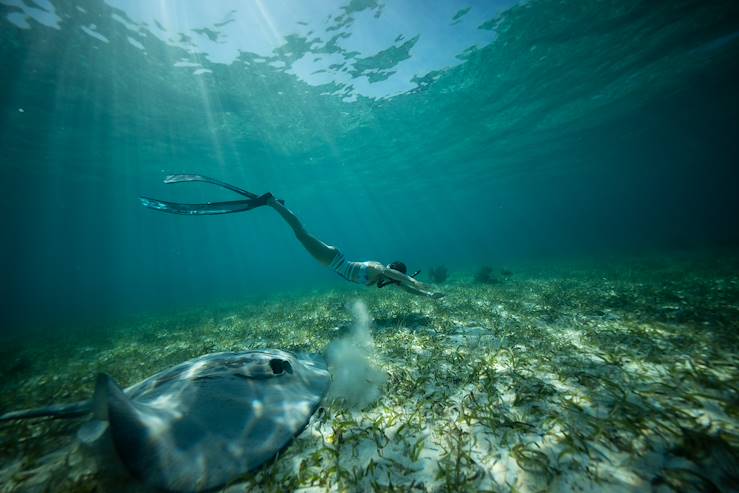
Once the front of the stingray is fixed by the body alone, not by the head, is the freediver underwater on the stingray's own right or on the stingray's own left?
on the stingray's own left

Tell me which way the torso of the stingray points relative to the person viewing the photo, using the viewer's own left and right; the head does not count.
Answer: facing to the right of the viewer
